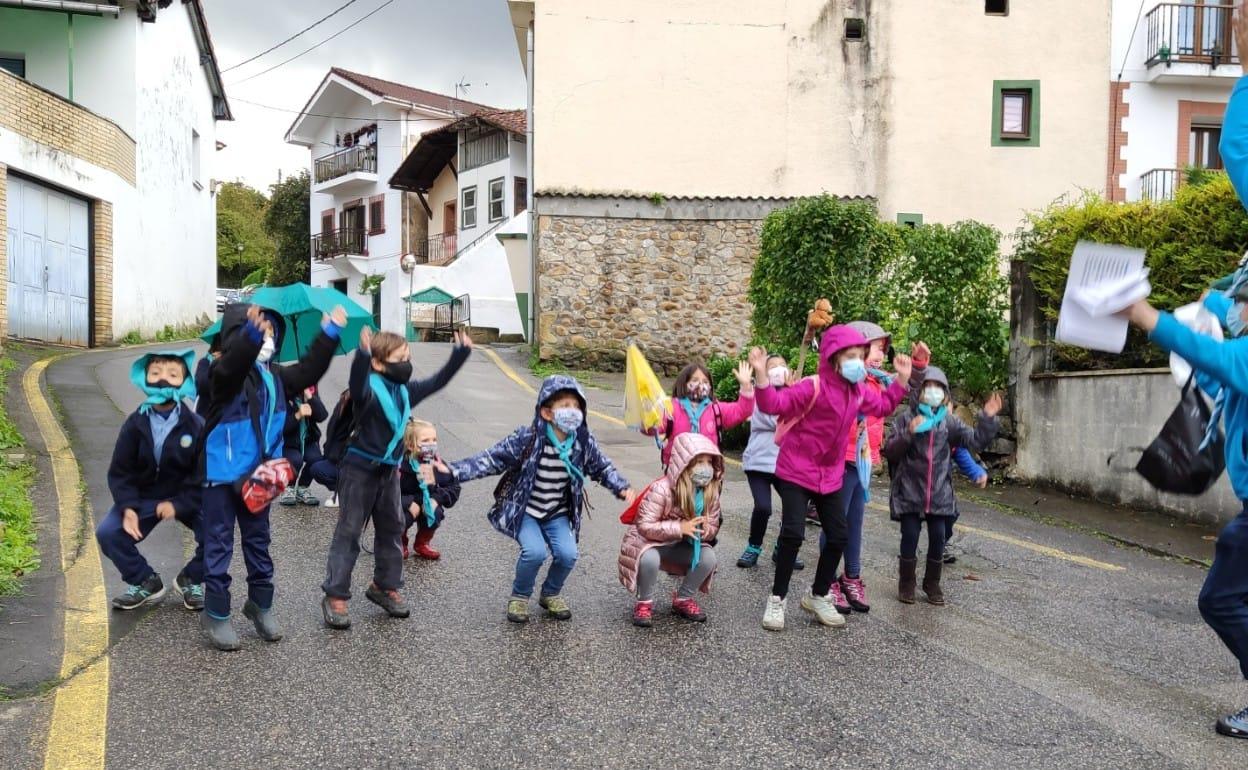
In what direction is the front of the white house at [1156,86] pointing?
toward the camera

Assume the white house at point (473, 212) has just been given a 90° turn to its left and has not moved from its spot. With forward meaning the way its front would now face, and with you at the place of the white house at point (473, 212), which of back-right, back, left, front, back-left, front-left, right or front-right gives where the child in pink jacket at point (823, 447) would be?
front-right

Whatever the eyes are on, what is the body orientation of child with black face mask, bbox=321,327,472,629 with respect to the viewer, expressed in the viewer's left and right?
facing the viewer and to the right of the viewer

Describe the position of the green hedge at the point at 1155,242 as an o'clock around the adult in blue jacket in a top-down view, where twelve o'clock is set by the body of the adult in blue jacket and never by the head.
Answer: The green hedge is roughly at 3 o'clock from the adult in blue jacket.

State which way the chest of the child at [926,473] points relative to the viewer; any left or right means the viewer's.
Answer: facing the viewer

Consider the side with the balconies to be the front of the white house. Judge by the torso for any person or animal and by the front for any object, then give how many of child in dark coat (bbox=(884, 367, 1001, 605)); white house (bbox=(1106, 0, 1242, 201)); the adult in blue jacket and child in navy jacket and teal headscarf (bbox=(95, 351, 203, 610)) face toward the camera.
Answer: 3

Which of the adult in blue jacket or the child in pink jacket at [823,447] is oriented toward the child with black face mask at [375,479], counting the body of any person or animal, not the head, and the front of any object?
the adult in blue jacket

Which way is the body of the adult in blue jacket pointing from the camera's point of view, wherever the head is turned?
to the viewer's left

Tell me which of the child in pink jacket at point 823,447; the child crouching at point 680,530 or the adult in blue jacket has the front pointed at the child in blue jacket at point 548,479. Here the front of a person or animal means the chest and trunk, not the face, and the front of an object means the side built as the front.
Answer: the adult in blue jacket

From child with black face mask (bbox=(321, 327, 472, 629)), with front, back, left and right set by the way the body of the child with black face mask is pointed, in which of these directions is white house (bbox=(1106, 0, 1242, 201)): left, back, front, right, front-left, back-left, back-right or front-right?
left

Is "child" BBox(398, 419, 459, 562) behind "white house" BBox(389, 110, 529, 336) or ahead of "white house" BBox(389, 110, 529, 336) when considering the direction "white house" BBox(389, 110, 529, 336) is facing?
ahead

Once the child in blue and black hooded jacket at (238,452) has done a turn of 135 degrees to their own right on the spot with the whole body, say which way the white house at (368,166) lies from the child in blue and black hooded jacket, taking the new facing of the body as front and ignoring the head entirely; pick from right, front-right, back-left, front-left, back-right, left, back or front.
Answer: right

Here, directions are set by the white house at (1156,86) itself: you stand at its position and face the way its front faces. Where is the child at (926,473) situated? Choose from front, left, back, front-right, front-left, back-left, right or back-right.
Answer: front

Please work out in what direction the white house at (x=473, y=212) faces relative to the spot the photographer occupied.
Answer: facing the viewer and to the left of the viewer

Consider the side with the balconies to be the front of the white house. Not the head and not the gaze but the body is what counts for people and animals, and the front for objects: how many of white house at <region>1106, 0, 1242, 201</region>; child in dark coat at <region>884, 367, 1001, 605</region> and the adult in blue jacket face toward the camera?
2

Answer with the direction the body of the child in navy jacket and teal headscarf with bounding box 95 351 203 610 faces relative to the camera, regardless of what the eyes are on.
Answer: toward the camera

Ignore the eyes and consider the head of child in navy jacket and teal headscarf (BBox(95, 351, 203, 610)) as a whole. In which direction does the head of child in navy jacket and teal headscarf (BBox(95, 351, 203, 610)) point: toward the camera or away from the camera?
toward the camera

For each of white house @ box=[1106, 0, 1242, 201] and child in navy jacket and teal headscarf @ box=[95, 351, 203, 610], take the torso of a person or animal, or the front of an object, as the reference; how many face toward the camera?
2

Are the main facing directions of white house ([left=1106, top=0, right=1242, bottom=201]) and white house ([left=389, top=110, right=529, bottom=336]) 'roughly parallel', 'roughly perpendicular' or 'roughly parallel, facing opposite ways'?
roughly parallel

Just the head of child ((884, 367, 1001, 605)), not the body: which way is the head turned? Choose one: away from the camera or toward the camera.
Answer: toward the camera
